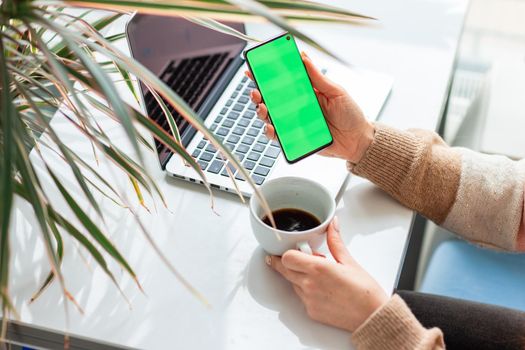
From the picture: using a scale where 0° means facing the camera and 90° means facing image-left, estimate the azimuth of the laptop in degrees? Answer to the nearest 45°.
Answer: approximately 270°
